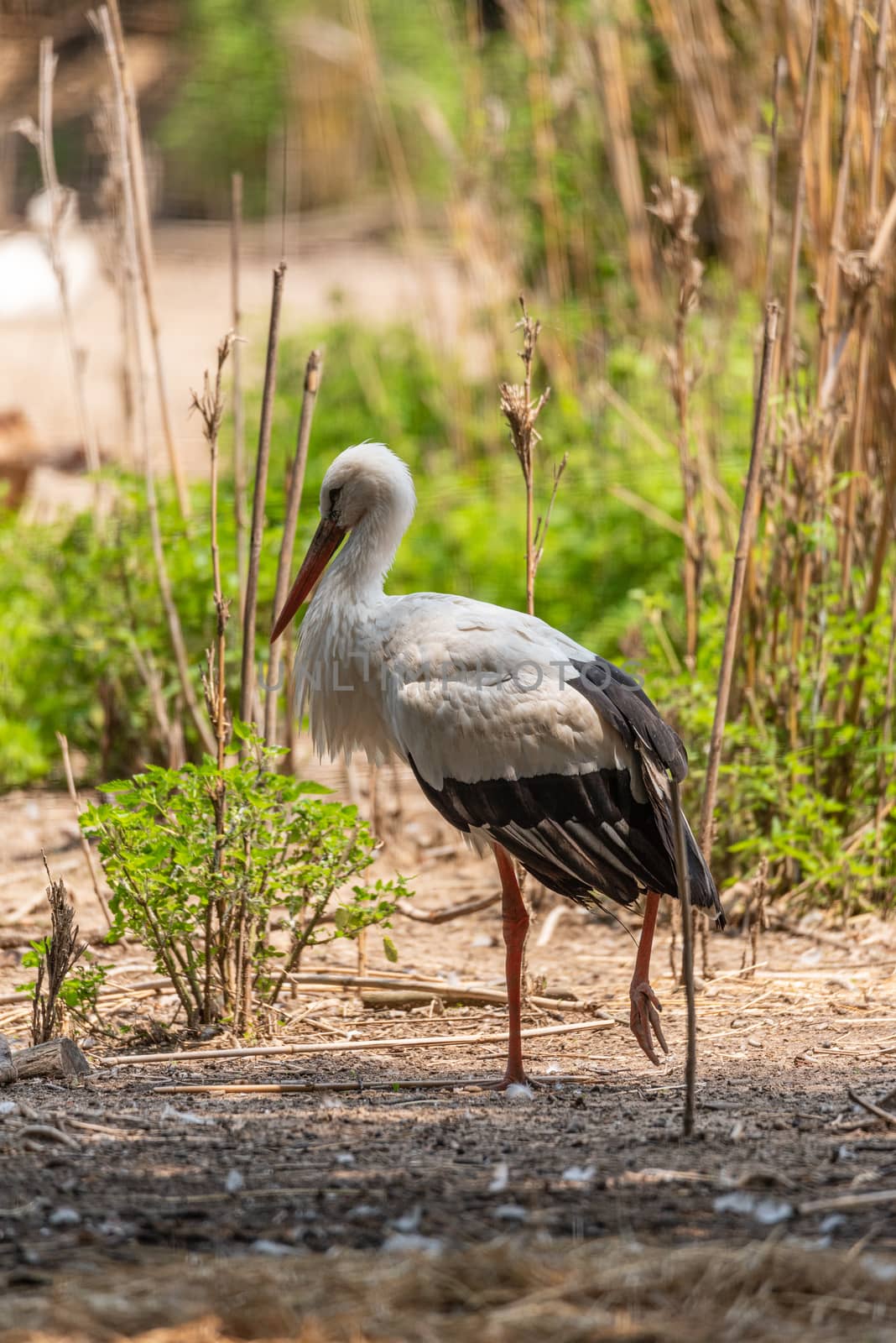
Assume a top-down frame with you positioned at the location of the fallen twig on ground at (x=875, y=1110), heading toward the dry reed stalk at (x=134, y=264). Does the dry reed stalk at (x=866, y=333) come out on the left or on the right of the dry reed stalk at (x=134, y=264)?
right

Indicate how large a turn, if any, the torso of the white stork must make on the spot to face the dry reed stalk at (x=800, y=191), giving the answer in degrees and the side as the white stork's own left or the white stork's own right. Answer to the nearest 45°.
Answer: approximately 135° to the white stork's own right

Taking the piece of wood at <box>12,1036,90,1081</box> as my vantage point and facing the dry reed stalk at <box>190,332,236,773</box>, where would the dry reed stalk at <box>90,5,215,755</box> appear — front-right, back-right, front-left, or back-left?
front-left

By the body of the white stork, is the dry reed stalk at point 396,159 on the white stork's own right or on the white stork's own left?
on the white stork's own right

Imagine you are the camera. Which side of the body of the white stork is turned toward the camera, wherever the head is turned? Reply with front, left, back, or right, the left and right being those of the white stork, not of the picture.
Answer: left

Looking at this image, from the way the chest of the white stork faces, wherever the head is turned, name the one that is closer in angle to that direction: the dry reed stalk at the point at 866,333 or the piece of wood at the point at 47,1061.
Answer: the piece of wood
